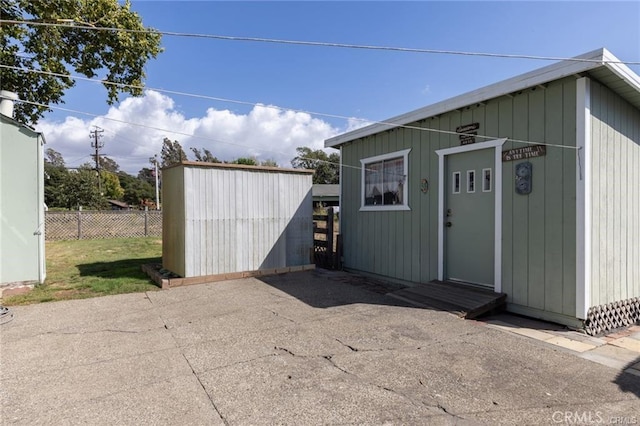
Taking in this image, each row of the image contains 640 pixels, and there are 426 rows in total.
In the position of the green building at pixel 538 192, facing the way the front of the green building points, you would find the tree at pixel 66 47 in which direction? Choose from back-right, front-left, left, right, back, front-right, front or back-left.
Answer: front-right

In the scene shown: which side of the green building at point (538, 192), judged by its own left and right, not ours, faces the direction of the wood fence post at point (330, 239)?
right

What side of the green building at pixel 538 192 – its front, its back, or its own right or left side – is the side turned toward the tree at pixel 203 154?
right

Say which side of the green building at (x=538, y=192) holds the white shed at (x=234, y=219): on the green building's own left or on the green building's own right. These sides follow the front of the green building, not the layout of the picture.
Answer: on the green building's own right

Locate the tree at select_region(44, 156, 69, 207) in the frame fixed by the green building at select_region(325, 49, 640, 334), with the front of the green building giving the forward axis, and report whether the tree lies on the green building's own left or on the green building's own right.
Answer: on the green building's own right

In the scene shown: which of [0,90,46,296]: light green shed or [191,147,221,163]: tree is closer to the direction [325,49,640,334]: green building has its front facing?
the light green shed

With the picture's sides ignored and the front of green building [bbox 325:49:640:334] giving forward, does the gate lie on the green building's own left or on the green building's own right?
on the green building's own right

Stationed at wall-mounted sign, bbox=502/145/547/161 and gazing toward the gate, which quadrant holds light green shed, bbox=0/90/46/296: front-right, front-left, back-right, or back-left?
front-left

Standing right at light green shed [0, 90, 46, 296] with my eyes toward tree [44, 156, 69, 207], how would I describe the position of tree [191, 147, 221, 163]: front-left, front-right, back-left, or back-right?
front-right

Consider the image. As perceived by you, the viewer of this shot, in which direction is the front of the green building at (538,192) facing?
facing the viewer and to the left of the viewer

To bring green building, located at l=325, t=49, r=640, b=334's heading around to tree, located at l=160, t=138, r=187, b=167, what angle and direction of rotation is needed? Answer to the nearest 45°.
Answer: approximately 90° to its right

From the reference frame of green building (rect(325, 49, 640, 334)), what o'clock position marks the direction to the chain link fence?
The chain link fence is roughly at 2 o'clock from the green building.

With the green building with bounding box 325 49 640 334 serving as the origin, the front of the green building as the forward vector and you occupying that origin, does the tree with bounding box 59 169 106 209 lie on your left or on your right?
on your right

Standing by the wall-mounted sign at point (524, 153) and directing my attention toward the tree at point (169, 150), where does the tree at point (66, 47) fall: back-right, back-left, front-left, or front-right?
front-left
